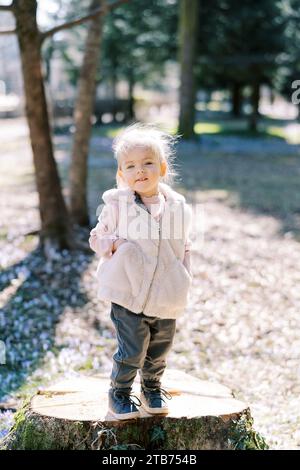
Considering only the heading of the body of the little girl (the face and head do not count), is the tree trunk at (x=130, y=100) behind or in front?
behind

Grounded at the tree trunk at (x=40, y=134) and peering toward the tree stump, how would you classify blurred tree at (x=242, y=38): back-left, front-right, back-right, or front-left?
back-left

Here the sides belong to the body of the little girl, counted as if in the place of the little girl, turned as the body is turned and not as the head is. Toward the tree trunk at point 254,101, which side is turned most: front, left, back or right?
back

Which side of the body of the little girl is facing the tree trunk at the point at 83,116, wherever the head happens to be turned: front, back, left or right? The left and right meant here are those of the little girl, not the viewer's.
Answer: back

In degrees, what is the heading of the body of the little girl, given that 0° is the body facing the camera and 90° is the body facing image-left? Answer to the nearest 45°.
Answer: approximately 0°

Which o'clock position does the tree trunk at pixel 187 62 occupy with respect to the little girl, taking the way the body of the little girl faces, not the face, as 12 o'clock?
The tree trunk is roughly at 6 o'clock from the little girl.

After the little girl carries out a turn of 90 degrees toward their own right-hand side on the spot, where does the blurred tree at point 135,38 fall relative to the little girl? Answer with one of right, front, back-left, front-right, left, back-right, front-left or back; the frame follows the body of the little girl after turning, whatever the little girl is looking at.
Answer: right

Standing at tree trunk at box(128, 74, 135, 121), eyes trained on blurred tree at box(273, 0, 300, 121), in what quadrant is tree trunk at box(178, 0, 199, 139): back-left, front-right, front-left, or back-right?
front-right

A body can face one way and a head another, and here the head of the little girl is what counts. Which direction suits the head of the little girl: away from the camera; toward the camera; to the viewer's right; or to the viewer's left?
toward the camera

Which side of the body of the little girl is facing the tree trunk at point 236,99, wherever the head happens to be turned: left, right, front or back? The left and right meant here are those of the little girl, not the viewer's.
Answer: back

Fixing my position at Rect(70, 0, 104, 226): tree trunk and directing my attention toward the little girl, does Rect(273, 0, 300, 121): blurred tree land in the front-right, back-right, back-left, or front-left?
back-left

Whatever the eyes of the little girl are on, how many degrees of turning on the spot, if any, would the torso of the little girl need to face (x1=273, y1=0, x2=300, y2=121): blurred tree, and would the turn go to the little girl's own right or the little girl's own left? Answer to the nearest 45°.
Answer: approximately 180°

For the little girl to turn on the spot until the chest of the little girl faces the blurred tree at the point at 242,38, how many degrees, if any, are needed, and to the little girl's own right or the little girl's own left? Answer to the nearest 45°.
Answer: approximately 180°

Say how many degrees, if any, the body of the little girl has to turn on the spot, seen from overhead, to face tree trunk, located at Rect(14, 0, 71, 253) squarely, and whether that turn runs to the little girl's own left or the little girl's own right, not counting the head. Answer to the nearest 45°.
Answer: approximately 180°
